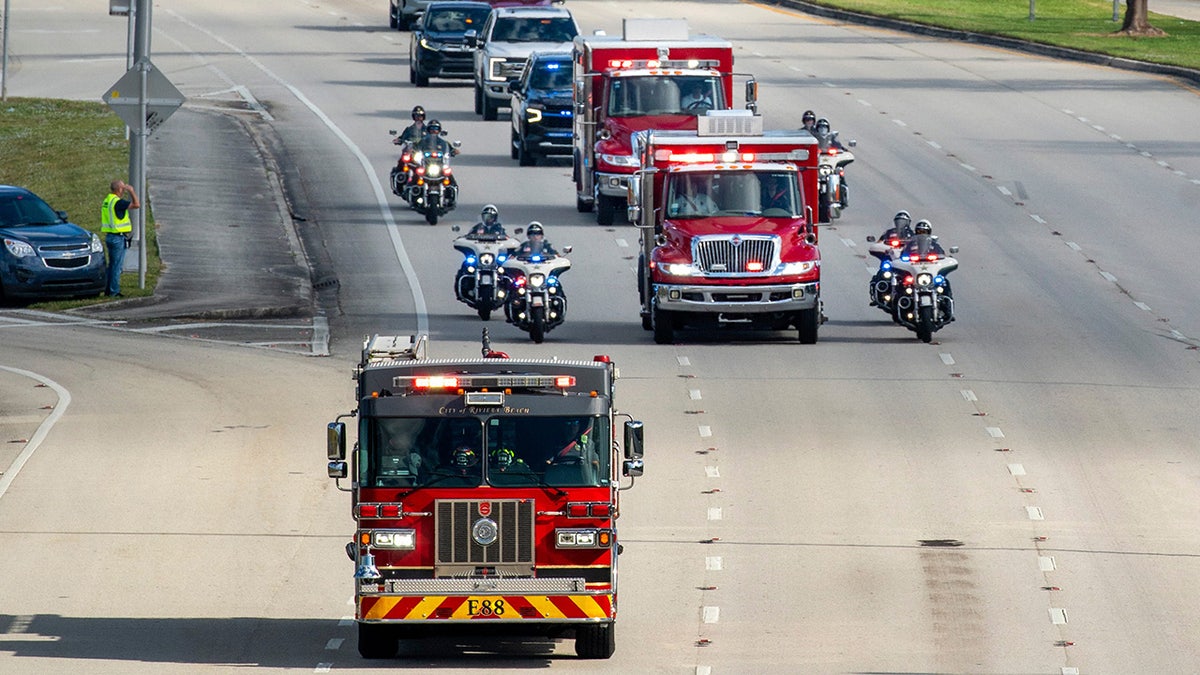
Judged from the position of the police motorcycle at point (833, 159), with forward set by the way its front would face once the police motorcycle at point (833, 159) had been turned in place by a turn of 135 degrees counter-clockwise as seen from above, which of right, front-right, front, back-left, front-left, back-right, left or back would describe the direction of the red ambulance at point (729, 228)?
back-right

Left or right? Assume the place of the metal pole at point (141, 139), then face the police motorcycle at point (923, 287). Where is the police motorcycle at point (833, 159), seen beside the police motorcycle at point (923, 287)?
left

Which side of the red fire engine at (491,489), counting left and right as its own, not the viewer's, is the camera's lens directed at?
front

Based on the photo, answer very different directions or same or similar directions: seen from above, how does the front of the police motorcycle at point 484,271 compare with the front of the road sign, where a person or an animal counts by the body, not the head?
very different directions

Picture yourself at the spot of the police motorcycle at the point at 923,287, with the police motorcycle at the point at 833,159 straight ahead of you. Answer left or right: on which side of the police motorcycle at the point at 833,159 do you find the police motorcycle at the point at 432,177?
left

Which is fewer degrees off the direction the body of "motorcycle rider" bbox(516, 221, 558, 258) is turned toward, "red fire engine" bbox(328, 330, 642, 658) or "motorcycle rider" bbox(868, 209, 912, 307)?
the red fire engine

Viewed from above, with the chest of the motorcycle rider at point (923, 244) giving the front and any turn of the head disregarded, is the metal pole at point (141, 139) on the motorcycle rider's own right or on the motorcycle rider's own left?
on the motorcycle rider's own right

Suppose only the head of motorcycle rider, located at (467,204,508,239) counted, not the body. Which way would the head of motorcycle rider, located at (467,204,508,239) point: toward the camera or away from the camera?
toward the camera

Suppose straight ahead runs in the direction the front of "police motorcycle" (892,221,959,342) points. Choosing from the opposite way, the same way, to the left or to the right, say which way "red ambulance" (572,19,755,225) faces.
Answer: the same way

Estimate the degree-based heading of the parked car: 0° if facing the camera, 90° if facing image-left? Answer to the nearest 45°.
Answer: approximately 315°

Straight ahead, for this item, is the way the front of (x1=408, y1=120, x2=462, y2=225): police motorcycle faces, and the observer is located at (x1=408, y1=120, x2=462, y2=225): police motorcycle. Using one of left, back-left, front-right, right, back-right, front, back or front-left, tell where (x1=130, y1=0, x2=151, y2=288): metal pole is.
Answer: front-right

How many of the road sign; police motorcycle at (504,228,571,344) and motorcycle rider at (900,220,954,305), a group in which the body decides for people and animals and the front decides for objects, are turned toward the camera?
2

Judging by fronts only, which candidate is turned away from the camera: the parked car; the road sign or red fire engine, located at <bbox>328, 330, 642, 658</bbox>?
the road sign

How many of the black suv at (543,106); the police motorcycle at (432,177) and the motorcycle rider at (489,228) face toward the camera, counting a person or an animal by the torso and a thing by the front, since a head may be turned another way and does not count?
3

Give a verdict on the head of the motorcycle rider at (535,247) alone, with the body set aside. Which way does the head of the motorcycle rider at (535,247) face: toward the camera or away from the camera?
toward the camera

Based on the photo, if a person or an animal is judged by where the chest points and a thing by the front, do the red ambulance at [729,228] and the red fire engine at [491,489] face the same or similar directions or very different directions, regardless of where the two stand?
same or similar directions

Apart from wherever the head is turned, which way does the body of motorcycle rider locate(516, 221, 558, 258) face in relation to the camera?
toward the camera

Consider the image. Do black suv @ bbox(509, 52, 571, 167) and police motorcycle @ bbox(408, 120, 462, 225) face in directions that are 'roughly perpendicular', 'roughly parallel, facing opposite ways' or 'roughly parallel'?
roughly parallel

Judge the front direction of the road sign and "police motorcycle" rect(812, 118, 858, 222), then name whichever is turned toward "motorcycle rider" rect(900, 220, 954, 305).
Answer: the police motorcycle

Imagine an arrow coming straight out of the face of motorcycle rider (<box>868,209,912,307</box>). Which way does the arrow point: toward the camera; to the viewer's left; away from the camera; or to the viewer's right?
toward the camera

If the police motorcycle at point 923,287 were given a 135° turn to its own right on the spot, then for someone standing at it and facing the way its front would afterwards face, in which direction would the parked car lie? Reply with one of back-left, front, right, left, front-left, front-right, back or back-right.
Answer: front-left
